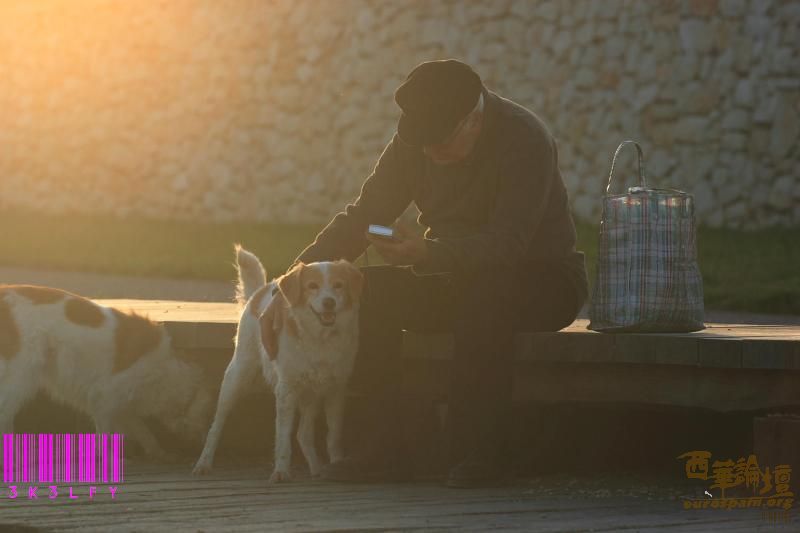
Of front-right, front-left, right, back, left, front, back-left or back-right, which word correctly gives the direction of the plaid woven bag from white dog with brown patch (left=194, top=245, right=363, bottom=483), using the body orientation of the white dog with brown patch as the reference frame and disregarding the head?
front-left

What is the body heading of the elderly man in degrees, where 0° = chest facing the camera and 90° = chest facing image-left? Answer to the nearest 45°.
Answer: approximately 45°

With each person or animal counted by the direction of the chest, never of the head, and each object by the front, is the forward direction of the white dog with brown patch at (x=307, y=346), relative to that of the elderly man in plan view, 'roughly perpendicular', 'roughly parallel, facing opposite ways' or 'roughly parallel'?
roughly perpendicular

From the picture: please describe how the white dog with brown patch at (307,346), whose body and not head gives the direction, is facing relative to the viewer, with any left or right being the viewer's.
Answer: facing the viewer and to the right of the viewer

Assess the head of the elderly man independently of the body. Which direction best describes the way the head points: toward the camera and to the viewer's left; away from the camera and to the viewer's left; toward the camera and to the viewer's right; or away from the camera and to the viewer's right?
toward the camera and to the viewer's left
